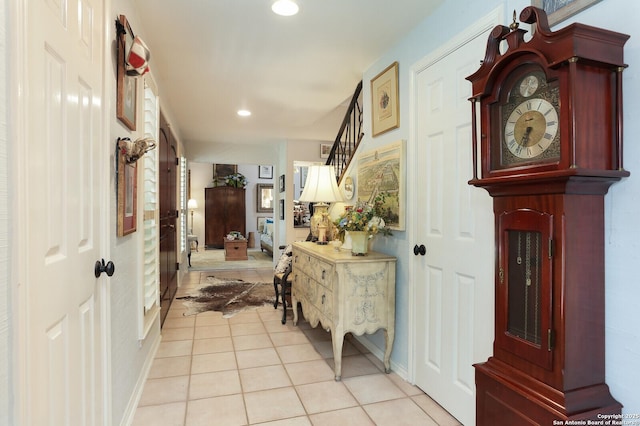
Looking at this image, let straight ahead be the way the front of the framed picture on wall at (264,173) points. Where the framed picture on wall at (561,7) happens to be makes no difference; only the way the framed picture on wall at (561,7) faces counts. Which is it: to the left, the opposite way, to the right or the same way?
to the right

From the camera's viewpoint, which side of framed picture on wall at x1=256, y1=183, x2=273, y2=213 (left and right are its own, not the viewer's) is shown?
front

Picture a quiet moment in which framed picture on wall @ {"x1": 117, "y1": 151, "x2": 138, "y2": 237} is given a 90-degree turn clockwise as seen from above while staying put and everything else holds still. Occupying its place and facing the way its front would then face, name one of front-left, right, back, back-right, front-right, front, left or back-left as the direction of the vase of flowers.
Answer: left

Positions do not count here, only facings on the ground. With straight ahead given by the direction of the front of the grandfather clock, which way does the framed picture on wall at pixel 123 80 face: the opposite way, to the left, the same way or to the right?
the opposite way

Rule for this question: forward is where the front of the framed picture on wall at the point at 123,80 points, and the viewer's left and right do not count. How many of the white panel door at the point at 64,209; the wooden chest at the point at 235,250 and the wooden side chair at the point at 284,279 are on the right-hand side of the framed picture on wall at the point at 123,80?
1

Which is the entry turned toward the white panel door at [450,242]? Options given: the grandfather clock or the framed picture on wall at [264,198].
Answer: the framed picture on wall

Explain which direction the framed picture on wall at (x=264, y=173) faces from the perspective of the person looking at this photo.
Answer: facing the viewer

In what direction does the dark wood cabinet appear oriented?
toward the camera

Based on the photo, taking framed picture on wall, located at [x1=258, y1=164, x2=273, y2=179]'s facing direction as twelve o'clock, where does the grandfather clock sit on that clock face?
The grandfather clock is roughly at 12 o'clock from the framed picture on wall.

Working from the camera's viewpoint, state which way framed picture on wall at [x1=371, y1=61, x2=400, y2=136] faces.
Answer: facing the viewer and to the left of the viewer

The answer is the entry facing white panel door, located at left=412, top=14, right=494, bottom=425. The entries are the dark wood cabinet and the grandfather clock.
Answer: the dark wood cabinet

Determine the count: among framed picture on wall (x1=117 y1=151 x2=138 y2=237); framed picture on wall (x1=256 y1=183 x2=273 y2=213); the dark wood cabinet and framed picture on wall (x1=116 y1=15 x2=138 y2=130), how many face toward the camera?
2

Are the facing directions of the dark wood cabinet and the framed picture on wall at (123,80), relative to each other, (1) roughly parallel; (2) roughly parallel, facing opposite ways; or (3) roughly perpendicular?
roughly perpendicular

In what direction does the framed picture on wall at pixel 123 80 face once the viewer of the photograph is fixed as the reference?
facing to the right of the viewer

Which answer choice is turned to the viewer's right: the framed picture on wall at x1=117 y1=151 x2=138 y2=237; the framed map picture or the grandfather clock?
the framed picture on wall

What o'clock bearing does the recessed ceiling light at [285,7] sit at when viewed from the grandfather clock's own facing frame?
The recessed ceiling light is roughly at 2 o'clock from the grandfather clock.

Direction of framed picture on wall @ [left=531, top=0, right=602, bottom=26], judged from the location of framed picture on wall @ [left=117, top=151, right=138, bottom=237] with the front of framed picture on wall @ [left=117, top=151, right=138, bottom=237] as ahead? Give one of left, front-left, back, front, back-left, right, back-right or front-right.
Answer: front-right
